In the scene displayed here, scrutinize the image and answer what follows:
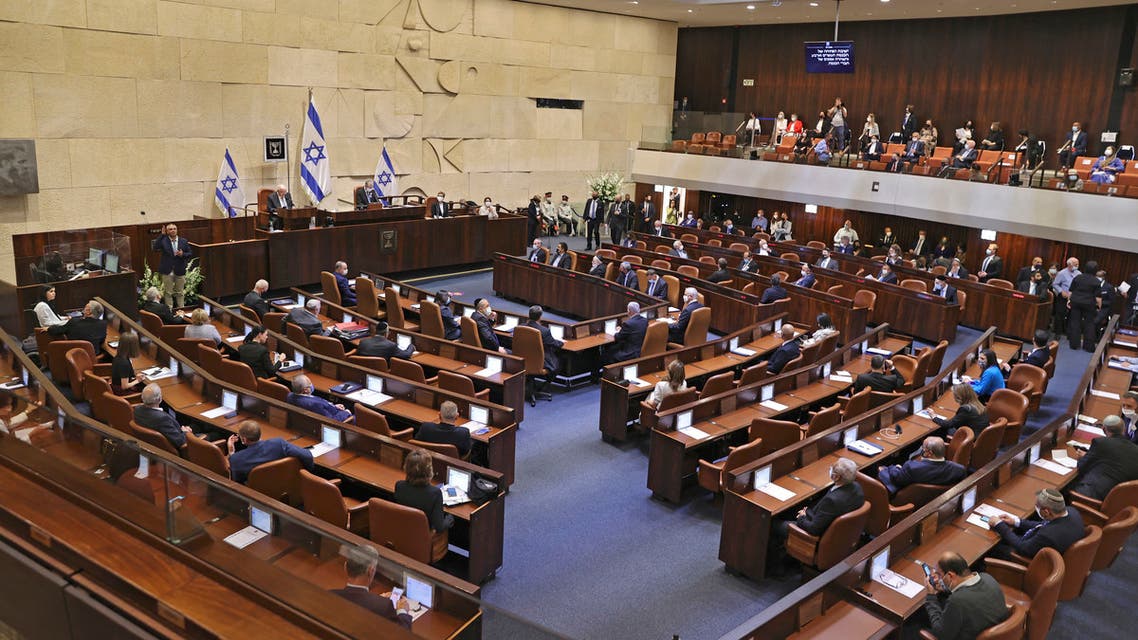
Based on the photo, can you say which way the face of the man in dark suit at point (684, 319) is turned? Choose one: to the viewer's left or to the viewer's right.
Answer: to the viewer's left

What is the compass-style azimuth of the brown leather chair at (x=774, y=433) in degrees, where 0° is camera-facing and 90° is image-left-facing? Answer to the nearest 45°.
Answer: approximately 135°

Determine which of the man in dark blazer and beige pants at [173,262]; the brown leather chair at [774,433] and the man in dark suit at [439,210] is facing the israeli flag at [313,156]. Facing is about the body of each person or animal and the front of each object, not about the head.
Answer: the brown leather chair

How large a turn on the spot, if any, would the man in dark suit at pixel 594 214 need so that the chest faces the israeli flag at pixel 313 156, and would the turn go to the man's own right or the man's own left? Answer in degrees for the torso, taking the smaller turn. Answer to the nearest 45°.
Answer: approximately 45° to the man's own right

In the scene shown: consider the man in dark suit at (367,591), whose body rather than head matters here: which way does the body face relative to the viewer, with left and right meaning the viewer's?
facing away from the viewer and to the right of the viewer

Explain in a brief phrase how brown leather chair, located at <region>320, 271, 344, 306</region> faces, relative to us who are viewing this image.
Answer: facing away from the viewer and to the right of the viewer

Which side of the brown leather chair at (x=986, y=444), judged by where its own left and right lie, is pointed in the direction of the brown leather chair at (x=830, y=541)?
left

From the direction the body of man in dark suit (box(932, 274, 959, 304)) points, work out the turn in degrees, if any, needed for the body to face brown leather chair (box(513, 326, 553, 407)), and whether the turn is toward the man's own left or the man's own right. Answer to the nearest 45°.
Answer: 0° — they already face it

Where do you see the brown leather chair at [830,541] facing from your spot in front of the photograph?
facing away from the viewer and to the left of the viewer

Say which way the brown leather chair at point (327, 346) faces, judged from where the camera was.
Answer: facing away from the viewer and to the right of the viewer

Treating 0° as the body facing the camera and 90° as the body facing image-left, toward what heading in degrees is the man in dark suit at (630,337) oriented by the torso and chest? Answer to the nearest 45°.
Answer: approximately 135°
